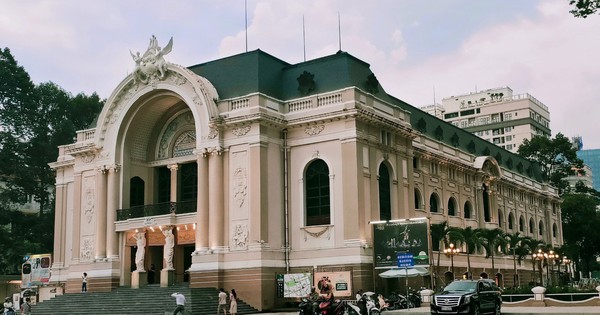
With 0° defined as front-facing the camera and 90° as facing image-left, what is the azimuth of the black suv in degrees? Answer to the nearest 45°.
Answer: approximately 45°

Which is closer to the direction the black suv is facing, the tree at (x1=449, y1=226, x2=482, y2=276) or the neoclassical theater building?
the neoclassical theater building

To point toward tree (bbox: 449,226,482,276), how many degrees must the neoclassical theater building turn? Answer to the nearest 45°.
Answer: approximately 90° to its left

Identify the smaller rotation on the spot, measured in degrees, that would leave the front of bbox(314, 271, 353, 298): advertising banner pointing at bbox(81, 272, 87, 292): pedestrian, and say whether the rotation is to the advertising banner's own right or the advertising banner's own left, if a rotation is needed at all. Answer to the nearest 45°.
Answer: approximately 135° to the advertising banner's own right

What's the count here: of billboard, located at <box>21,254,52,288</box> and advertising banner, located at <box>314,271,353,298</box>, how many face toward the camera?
2

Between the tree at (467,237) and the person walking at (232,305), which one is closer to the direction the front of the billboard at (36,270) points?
the person walking

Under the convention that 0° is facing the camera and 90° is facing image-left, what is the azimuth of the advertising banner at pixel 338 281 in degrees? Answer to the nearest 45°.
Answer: approximately 0°

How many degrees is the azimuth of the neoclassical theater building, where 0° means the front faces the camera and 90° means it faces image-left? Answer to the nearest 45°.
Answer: approximately 45°
